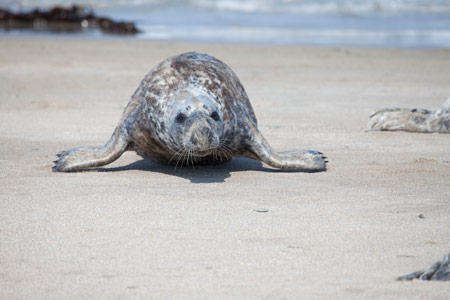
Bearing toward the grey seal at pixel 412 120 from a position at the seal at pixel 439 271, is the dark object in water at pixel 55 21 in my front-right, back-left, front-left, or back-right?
front-left

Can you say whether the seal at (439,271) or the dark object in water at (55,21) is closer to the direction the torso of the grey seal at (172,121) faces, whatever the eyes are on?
the seal

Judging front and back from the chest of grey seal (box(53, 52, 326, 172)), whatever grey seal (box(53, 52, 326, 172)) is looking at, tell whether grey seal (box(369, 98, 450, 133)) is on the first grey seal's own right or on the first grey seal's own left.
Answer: on the first grey seal's own left

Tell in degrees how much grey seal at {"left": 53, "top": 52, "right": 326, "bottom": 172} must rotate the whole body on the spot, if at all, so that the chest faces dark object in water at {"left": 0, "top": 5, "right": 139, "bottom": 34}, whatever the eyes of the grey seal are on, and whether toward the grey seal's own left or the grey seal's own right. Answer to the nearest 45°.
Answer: approximately 180°

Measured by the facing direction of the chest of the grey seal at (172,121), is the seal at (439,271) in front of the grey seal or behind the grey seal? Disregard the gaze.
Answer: in front

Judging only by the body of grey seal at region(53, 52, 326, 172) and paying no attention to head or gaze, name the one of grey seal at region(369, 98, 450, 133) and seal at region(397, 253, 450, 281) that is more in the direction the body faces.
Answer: the seal

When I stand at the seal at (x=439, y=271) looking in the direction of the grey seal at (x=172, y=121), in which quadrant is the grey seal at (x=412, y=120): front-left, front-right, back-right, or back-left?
front-right

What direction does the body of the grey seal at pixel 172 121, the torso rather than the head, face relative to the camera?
toward the camera
